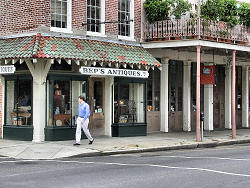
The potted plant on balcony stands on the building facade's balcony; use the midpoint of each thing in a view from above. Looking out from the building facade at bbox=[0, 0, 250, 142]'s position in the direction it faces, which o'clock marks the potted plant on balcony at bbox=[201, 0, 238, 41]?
The potted plant on balcony is roughly at 10 o'clock from the building facade.

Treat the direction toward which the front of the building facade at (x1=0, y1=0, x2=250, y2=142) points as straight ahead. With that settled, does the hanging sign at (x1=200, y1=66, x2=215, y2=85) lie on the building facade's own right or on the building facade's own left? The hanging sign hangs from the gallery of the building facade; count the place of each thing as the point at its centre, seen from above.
on the building facade's own left

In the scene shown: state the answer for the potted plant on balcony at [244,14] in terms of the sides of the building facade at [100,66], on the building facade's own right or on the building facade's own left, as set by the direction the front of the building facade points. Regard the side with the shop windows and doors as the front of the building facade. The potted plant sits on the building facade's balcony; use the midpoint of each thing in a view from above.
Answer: on the building facade's own left

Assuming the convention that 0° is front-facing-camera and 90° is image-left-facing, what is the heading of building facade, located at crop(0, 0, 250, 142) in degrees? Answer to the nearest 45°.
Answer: approximately 315°
